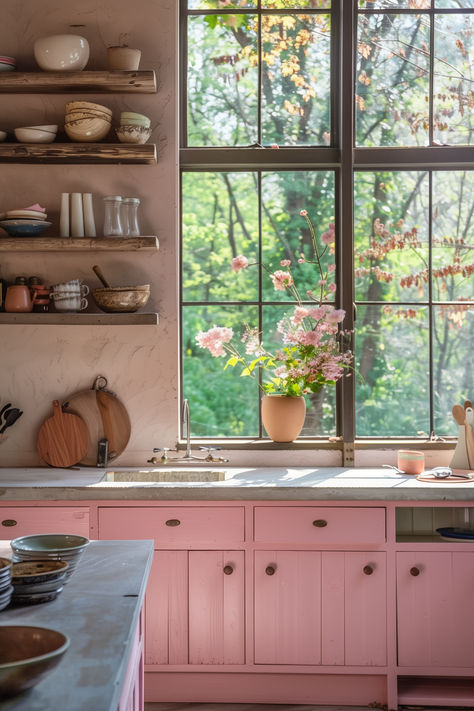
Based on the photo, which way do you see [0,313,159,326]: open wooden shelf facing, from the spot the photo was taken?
facing the viewer

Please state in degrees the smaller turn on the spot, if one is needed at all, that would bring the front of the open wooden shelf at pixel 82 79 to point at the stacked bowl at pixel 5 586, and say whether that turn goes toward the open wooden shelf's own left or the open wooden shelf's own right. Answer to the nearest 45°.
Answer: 0° — it already faces it

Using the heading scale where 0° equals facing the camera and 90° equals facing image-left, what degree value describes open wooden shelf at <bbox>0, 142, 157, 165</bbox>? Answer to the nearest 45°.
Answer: approximately 0°

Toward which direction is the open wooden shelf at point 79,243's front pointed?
toward the camera

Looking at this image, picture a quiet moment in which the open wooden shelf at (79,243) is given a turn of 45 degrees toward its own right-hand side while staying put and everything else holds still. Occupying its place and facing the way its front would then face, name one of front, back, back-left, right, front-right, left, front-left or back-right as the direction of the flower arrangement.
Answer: back-left

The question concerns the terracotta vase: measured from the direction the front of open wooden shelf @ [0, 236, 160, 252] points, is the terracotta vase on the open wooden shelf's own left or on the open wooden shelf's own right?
on the open wooden shelf's own left

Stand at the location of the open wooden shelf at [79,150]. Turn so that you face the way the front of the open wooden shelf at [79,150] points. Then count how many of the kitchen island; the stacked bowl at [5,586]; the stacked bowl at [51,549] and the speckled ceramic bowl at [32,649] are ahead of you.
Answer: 4

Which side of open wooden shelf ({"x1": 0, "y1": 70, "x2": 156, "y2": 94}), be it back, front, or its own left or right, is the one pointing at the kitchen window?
left
